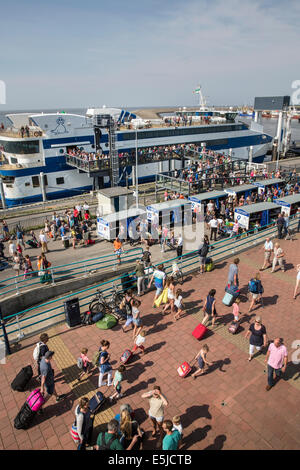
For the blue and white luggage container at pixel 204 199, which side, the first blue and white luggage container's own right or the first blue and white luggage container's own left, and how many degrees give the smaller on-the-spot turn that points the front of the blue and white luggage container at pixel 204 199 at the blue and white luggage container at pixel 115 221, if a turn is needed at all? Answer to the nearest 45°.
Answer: approximately 90° to the first blue and white luggage container's own right

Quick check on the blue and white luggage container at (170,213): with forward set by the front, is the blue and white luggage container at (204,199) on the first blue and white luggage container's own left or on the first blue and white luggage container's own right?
on the first blue and white luggage container's own left

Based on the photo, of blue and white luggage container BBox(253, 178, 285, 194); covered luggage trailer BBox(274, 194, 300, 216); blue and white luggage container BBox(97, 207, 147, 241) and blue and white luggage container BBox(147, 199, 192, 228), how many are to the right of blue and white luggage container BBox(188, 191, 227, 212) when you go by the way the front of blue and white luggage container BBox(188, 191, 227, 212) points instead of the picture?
2

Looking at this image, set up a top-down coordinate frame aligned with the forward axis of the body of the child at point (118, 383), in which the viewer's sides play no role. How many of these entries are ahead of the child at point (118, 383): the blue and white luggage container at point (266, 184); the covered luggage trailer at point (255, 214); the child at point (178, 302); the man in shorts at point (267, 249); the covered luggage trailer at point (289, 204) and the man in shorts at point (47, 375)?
5

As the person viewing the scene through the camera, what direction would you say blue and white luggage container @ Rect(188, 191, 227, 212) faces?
facing the viewer and to the right of the viewer
